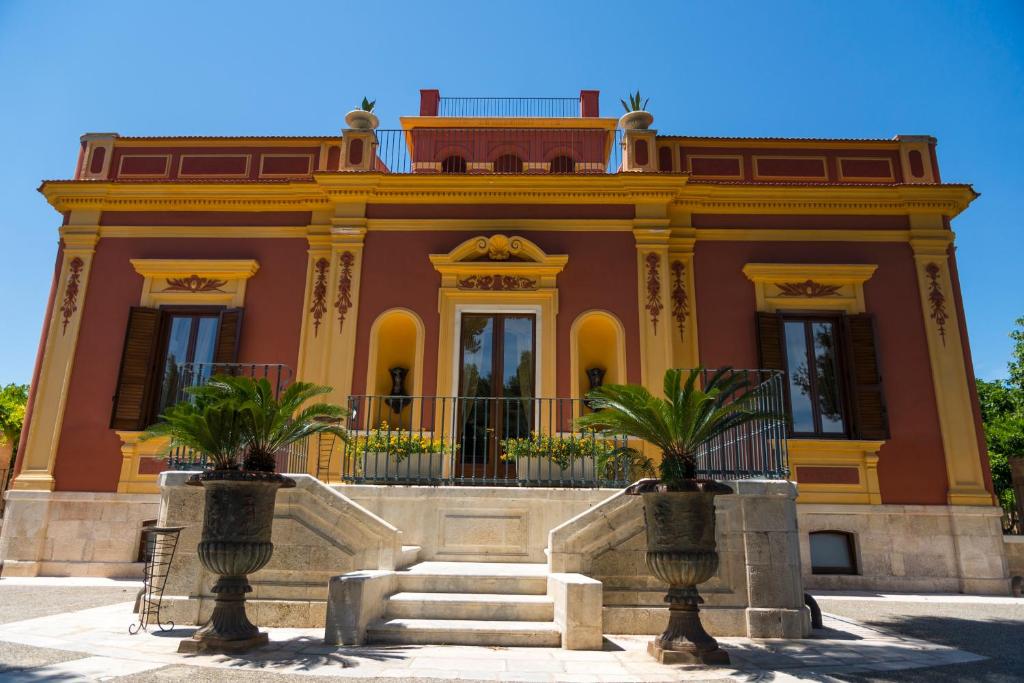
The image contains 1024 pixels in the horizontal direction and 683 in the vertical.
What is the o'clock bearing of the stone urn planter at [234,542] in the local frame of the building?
The stone urn planter is roughly at 1 o'clock from the building.

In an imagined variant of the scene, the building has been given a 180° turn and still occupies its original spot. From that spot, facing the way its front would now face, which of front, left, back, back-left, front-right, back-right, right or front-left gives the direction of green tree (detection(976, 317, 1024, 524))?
front-right

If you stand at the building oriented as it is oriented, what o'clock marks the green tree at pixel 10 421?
The green tree is roughly at 4 o'clock from the building.

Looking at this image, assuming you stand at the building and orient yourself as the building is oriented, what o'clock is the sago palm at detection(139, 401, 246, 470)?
The sago palm is roughly at 1 o'clock from the building.

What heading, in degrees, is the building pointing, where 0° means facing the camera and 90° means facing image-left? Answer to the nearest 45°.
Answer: approximately 0°

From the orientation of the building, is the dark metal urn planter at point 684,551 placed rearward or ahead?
ahead
